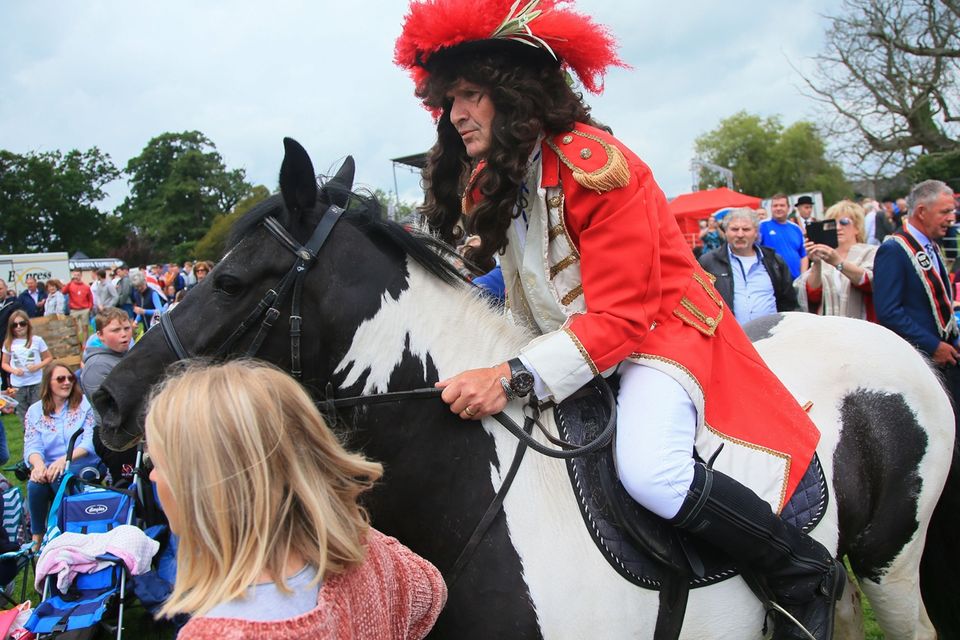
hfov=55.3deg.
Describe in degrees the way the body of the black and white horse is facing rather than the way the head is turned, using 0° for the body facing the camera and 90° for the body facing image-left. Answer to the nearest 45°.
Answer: approximately 90°

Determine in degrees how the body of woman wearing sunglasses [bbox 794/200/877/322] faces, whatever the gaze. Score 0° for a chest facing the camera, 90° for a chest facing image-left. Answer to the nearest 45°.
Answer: approximately 45°

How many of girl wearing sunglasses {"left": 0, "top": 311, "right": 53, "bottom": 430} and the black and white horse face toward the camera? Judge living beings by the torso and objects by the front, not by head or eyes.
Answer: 1

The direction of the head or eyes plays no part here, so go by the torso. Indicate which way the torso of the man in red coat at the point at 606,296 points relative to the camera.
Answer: to the viewer's left

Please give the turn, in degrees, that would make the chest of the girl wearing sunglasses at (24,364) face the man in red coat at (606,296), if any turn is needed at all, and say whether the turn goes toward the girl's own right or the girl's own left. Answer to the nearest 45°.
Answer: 0° — they already face them

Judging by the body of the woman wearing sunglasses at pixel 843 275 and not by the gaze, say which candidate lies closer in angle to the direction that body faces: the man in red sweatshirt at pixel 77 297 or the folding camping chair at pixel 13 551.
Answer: the folding camping chair
